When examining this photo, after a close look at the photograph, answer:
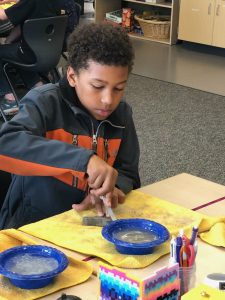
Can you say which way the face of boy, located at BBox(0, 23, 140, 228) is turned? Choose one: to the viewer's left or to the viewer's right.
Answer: to the viewer's right

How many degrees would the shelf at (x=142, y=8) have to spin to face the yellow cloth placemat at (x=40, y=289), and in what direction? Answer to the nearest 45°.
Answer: approximately 45° to its left

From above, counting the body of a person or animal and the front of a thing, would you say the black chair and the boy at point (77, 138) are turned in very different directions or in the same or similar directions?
very different directions

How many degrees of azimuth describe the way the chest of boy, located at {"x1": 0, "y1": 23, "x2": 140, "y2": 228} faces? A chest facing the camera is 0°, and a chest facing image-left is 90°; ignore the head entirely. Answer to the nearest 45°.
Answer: approximately 315°

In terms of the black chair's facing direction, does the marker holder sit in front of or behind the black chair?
behind

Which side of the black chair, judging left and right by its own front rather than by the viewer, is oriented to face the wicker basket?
right

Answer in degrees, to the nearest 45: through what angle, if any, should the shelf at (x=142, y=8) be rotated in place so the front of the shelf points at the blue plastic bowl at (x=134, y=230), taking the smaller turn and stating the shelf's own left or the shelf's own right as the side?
approximately 45° to the shelf's own left

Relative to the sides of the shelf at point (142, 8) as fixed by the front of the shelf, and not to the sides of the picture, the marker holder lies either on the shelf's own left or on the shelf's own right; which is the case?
on the shelf's own left

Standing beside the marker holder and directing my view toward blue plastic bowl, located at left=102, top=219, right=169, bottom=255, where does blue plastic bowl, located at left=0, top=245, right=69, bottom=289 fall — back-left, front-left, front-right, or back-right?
front-left

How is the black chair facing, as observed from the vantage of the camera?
facing away from the viewer and to the left of the viewer

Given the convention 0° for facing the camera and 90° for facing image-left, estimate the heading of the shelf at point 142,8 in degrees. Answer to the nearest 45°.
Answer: approximately 45°

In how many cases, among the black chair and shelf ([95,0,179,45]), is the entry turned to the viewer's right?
0

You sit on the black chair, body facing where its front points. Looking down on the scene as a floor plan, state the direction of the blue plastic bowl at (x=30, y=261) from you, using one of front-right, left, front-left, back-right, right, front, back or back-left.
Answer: back-left

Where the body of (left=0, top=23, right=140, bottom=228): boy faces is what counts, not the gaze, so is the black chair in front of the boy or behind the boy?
behind
